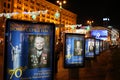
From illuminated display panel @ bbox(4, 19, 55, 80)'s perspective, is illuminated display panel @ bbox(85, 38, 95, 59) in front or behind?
behind

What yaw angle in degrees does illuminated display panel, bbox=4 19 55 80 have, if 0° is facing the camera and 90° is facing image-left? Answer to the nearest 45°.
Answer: approximately 0°

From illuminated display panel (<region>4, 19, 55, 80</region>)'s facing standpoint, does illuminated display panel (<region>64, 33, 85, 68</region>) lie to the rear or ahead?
to the rear
